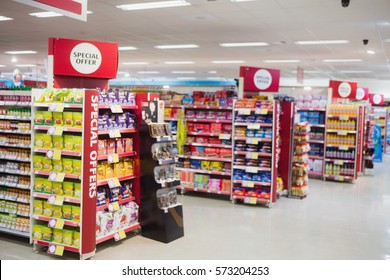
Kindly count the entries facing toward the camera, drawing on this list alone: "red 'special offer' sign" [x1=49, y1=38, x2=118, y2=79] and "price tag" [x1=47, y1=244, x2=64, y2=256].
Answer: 2

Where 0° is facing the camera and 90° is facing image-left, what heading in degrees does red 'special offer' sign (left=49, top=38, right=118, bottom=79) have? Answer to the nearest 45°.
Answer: approximately 0°

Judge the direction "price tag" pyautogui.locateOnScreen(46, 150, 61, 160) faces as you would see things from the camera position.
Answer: facing the viewer

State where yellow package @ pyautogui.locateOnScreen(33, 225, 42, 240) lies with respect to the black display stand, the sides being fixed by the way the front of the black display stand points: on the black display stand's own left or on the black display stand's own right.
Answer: on the black display stand's own right

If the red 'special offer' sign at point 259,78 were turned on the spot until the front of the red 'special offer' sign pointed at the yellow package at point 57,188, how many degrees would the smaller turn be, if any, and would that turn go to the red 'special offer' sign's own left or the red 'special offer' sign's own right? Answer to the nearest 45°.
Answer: approximately 45° to the red 'special offer' sign's own right

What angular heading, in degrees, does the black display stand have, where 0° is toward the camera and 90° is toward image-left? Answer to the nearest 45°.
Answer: approximately 315°

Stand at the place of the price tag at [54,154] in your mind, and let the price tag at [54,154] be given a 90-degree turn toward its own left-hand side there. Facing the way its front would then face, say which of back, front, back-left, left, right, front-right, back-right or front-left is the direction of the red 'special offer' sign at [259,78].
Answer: front-left

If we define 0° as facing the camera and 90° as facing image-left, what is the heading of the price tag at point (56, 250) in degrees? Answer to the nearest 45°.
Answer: approximately 0°
